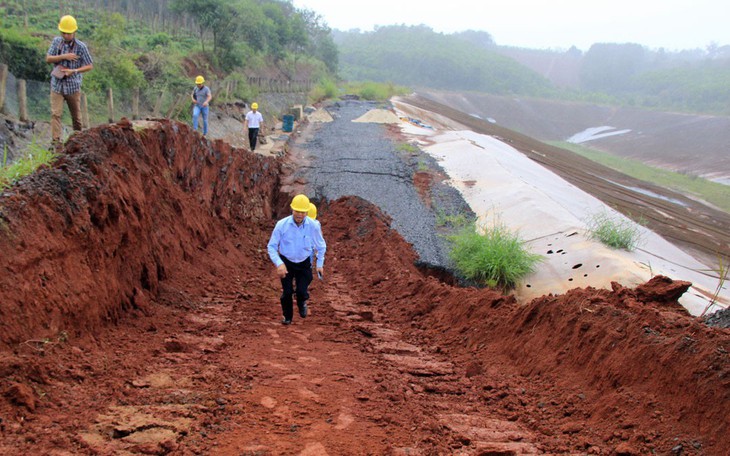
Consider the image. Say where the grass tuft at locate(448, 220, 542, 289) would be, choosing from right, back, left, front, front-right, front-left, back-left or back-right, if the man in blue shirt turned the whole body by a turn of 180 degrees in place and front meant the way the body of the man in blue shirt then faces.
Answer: front-right

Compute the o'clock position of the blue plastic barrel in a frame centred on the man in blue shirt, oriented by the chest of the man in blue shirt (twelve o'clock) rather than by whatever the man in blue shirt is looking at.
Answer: The blue plastic barrel is roughly at 6 o'clock from the man in blue shirt.

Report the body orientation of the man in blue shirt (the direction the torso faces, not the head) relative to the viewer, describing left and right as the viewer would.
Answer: facing the viewer

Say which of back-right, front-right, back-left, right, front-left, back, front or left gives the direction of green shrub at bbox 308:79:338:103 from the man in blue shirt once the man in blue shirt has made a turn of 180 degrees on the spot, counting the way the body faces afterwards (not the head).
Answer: front

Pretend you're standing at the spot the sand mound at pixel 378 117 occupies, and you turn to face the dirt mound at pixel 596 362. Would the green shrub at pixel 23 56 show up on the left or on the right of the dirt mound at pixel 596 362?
right

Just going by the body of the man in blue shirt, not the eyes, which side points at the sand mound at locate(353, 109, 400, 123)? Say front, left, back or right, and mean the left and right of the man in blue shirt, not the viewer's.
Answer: back

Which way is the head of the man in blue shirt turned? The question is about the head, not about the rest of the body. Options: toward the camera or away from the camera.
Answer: toward the camera

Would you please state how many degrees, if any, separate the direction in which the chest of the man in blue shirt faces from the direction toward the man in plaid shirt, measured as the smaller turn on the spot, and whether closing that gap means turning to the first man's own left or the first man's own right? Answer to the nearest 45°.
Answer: approximately 135° to the first man's own right
